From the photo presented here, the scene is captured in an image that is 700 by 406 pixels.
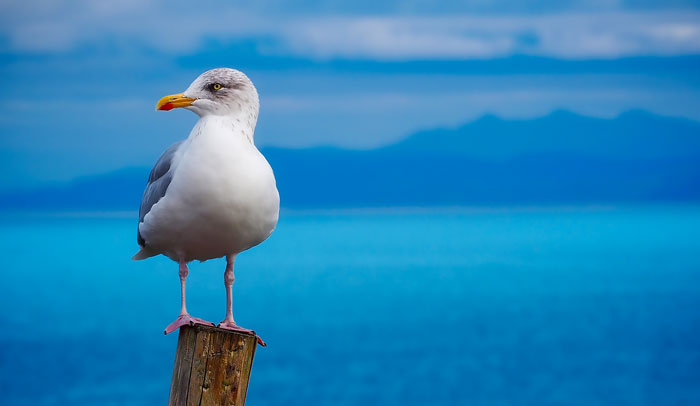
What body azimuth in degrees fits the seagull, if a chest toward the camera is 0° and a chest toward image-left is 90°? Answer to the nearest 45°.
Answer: approximately 315°
